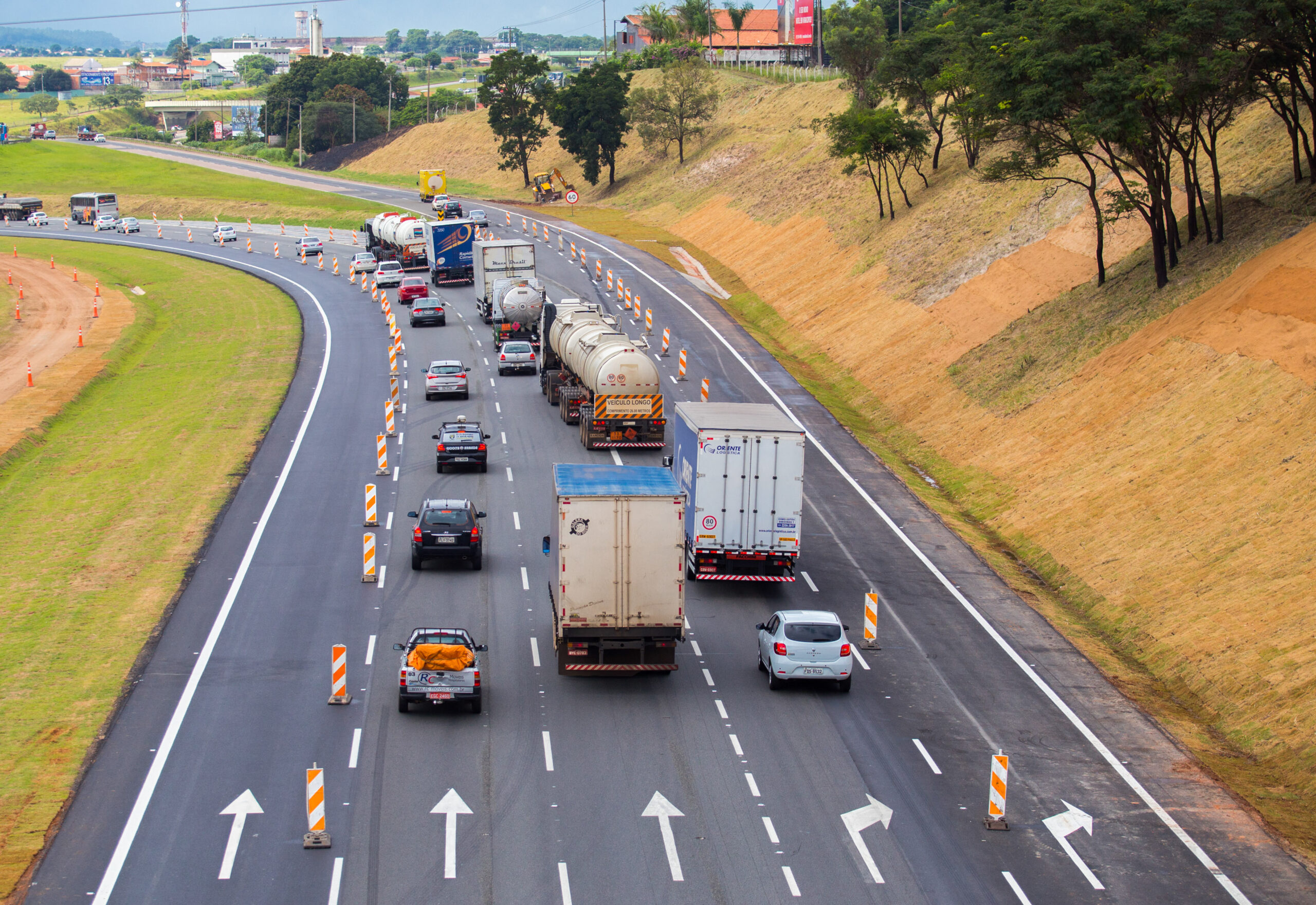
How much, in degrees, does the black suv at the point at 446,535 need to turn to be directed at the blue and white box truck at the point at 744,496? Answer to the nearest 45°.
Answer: approximately 90° to its right

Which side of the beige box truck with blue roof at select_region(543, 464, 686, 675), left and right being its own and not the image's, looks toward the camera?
back

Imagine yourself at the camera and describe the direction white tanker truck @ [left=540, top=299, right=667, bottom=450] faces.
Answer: facing away from the viewer

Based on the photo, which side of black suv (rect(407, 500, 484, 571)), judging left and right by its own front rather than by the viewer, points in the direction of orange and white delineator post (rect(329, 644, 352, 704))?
back

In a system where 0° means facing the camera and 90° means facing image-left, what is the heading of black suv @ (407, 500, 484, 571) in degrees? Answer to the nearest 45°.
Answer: approximately 180°

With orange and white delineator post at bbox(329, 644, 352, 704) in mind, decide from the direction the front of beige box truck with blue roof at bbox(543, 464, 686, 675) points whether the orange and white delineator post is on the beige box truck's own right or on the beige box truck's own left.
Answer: on the beige box truck's own left

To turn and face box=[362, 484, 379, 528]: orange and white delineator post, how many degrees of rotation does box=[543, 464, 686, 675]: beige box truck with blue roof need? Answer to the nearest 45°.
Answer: approximately 45° to its left

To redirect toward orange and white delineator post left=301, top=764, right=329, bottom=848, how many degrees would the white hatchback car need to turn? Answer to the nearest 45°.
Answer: approximately 135° to its left

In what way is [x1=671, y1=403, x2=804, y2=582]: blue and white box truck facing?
away from the camera

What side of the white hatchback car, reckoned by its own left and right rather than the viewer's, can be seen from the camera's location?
back

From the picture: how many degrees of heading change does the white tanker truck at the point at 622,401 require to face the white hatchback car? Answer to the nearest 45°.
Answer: approximately 180°
